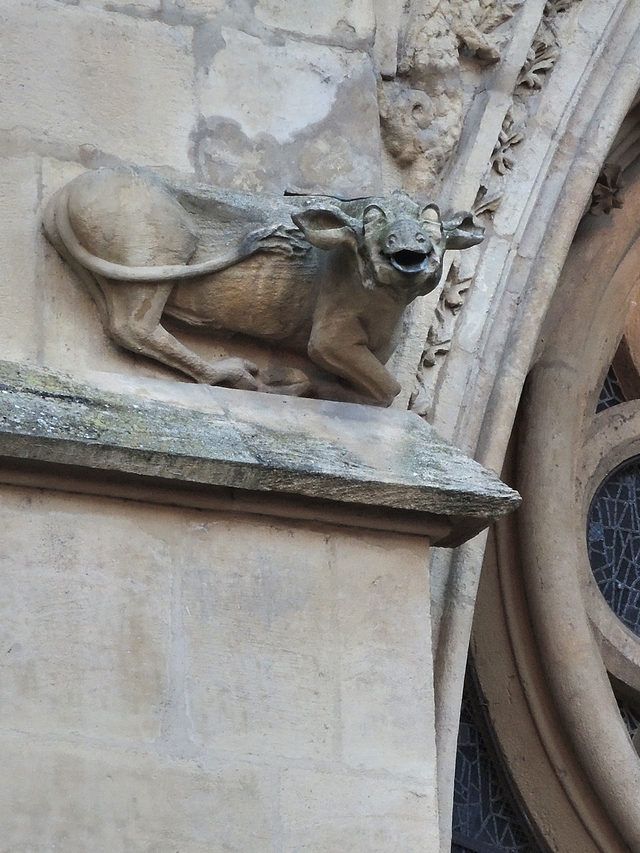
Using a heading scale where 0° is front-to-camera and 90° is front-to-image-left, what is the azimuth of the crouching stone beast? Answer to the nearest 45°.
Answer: approximately 270°
